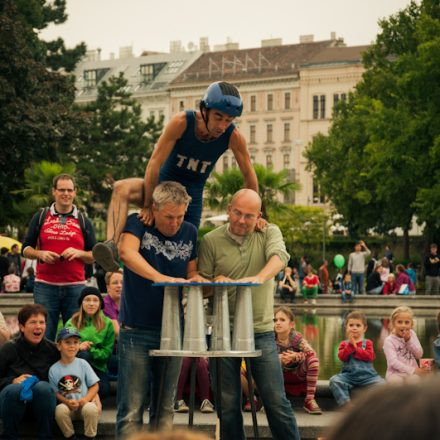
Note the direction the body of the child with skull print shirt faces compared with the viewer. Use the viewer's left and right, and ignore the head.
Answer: facing the viewer

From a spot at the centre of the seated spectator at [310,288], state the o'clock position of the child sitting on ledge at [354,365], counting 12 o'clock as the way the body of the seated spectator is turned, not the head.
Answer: The child sitting on ledge is roughly at 12 o'clock from the seated spectator.

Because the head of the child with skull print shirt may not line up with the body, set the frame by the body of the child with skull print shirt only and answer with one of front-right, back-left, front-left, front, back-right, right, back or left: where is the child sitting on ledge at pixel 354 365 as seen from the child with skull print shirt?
left

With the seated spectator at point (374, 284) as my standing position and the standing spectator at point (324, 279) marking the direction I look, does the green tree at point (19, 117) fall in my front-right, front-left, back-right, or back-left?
front-left

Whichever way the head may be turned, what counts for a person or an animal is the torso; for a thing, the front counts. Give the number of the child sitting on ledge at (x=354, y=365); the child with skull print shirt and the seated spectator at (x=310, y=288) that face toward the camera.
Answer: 3

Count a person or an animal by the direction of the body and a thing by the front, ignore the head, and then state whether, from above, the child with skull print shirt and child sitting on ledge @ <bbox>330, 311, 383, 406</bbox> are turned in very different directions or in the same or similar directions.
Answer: same or similar directions

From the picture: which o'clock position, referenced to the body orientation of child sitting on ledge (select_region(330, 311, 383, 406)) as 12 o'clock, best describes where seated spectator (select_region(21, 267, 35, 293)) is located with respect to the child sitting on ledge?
The seated spectator is roughly at 5 o'clock from the child sitting on ledge.

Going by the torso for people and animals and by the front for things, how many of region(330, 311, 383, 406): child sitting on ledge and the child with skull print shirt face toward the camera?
2

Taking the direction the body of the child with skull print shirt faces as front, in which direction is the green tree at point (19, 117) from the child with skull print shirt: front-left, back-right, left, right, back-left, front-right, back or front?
back

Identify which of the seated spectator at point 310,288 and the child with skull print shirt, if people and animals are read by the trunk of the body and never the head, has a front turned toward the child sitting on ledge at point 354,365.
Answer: the seated spectator

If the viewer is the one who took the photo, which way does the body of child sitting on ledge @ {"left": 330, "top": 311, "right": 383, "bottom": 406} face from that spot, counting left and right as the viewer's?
facing the viewer

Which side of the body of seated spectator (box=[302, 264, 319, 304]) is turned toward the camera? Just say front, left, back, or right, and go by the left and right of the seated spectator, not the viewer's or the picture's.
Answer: front

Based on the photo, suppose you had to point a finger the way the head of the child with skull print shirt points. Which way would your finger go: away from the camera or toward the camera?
toward the camera

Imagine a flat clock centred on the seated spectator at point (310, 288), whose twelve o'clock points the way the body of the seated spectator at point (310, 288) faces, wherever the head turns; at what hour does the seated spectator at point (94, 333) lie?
the seated spectator at point (94, 333) is roughly at 12 o'clock from the seated spectator at point (310, 288).

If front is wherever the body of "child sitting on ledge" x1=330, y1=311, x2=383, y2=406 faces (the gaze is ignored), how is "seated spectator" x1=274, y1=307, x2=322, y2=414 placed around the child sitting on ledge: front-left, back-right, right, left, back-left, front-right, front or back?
right

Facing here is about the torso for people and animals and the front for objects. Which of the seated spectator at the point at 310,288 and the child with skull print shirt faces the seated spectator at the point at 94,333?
the seated spectator at the point at 310,288
